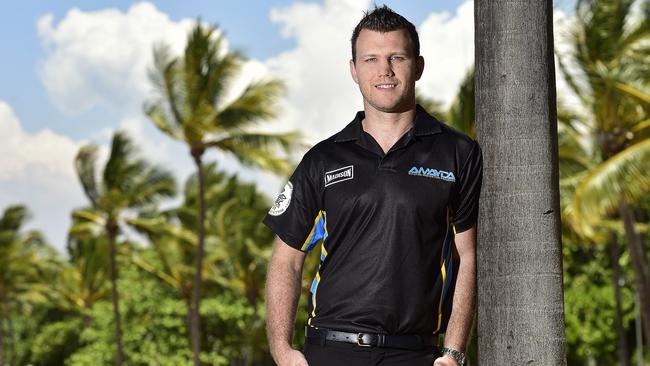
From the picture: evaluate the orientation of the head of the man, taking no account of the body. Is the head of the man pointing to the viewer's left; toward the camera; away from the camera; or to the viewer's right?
toward the camera

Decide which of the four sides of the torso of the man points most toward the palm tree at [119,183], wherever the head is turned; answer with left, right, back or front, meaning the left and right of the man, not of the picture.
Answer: back

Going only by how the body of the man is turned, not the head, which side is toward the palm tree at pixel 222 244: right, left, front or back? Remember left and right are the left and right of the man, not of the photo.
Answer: back

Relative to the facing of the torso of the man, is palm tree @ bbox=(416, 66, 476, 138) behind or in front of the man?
behind

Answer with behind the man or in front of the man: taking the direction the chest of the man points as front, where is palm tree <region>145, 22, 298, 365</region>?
behind

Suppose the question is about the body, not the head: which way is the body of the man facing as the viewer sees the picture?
toward the camera

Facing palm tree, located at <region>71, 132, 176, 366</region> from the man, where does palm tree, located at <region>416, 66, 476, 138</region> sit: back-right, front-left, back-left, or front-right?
front-right
